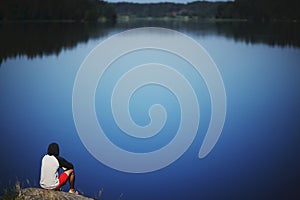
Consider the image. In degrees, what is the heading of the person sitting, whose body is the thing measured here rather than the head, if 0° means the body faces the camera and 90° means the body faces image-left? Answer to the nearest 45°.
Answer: approximately 225°
